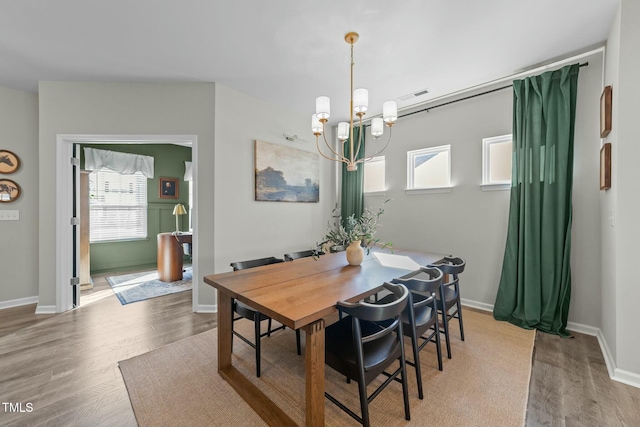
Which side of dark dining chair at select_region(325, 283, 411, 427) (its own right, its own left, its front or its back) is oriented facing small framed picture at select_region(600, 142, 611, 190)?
right

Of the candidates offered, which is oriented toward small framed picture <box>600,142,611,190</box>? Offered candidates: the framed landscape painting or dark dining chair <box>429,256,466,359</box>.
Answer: the framed landscape painting

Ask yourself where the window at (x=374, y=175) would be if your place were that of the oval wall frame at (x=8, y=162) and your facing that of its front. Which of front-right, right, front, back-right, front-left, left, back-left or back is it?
front-left

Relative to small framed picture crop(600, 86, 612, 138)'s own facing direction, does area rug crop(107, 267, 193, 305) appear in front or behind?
in front

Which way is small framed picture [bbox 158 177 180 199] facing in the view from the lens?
facing the viewer

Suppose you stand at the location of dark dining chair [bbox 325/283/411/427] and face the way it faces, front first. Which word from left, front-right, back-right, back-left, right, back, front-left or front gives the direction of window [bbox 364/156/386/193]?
front-right

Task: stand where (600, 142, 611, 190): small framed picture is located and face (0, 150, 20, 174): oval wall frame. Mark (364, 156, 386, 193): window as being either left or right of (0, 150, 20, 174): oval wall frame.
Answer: right

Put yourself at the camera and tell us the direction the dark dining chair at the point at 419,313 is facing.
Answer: facing away from the viewer and to the left of the viewer

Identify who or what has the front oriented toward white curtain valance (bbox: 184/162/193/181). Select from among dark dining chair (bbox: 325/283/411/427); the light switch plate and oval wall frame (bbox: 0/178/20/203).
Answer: the dark dining chair

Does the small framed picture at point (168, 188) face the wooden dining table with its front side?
yes

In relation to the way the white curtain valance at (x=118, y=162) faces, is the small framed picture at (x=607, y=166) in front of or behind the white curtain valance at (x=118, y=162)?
in front

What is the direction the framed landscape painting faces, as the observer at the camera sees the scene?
facing the viewer and to the right of the viewer

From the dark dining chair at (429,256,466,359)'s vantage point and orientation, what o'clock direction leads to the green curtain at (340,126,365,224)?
The green curtain is roughly at 12 o'clock from the dark dining chair.

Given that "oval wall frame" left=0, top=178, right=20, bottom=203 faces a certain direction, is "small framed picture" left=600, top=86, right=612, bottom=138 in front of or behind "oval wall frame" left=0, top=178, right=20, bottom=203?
in front

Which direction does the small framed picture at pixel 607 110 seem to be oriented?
to the viewer's left
